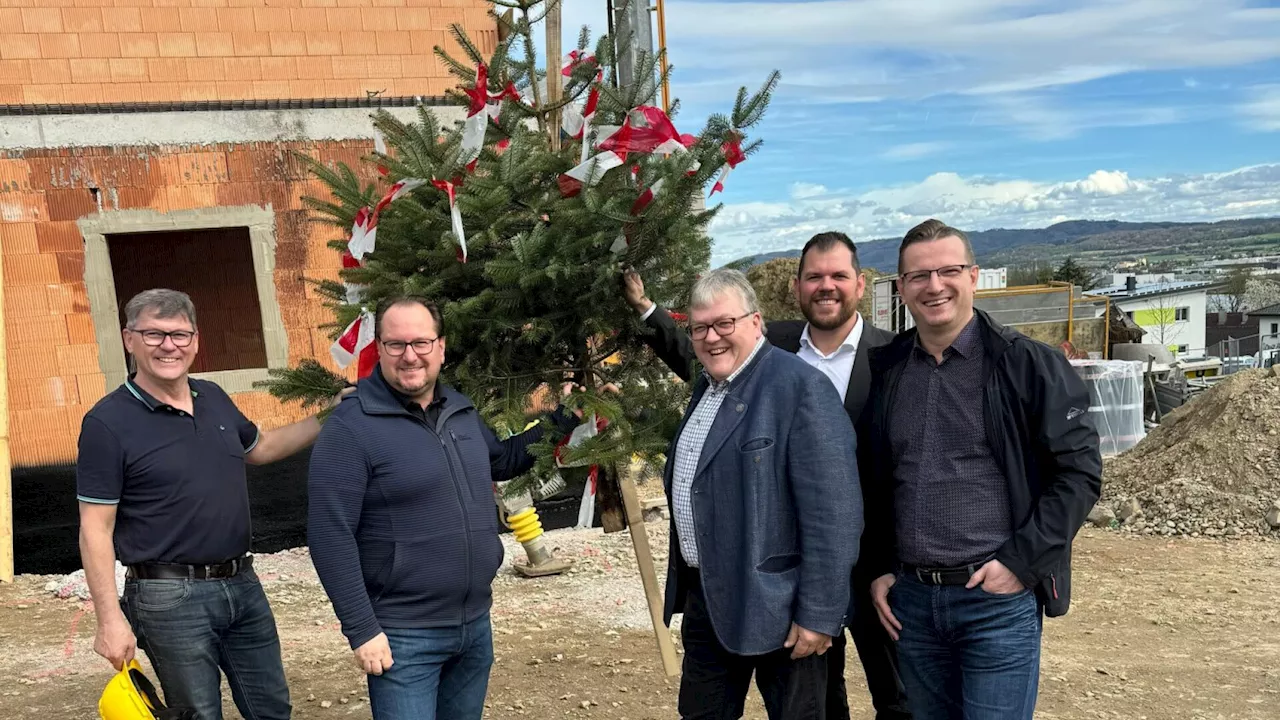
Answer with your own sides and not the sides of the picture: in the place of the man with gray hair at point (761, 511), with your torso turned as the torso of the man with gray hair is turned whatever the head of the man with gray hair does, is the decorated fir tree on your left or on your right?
on your right

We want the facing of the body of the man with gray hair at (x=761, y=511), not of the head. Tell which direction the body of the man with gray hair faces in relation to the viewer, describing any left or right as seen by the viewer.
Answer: facing the viewer and to the left of the viewer

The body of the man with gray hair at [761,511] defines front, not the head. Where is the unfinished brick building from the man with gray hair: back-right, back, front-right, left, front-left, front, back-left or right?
right

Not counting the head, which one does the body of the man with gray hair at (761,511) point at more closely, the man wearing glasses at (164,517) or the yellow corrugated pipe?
the man wearing glasses

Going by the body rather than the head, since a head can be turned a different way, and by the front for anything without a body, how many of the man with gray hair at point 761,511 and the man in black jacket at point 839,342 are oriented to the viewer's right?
0

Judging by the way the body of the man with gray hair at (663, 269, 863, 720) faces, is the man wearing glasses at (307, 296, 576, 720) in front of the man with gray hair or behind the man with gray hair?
in front

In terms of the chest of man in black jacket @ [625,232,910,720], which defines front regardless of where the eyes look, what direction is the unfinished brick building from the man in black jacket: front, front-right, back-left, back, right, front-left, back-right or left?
back-right

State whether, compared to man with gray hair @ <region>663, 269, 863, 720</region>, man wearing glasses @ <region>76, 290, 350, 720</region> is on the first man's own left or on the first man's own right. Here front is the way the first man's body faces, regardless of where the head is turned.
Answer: on the first man's own right

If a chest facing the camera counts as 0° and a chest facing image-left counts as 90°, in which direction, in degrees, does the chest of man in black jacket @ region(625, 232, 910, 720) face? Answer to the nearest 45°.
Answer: approximately 0°
